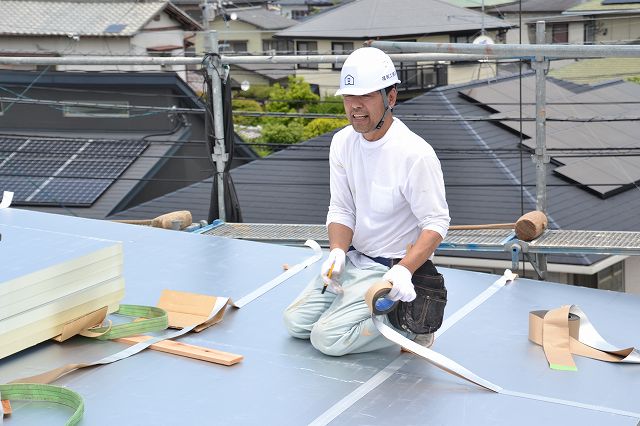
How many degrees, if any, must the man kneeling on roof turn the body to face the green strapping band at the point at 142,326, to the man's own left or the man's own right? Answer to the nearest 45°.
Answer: approximately 45° to the man's own right

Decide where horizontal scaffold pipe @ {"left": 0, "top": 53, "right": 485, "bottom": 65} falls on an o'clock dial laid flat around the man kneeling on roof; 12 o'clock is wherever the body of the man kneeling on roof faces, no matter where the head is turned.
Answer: The horizontal scaffold pipe is roughly at 4 o'clock from the man kneeling on roof.

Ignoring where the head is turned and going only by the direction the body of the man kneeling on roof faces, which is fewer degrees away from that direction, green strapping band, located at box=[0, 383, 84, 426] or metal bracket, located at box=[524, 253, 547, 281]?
the green strapping band

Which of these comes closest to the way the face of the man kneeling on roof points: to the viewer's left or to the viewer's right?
to the viewer's left

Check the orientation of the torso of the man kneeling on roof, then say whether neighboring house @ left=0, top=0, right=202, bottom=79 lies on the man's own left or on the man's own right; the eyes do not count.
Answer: on the man's own right

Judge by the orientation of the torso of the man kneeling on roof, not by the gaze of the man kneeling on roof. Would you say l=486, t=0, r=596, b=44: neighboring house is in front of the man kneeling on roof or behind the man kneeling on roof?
behind

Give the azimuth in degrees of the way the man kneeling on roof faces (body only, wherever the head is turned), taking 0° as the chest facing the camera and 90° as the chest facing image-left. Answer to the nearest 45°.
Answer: approximately 45°

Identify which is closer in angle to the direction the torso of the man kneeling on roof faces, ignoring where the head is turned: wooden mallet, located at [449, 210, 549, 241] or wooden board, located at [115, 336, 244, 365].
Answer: the wooden board

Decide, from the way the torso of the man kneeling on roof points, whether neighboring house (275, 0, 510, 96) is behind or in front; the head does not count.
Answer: behind

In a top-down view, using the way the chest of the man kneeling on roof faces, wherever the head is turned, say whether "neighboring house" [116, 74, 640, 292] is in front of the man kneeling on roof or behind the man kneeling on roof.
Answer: behind

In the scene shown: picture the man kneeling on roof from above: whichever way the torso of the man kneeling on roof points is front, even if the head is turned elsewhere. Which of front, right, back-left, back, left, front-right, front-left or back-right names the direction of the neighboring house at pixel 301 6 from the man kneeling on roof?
back-right
